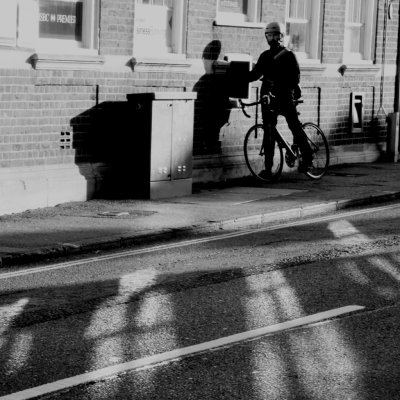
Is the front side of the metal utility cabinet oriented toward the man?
no

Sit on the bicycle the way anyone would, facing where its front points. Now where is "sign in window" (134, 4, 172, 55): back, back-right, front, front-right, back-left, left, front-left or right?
front

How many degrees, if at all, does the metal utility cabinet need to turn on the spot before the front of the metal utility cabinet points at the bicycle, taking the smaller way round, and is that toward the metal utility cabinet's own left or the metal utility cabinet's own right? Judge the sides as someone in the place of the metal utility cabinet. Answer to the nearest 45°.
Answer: approximately 90° to the metal utility cabinet's own left

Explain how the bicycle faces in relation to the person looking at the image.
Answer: facing the viewer and to the left of the viewer

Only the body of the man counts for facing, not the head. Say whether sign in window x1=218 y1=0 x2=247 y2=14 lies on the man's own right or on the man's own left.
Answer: on the man's own right

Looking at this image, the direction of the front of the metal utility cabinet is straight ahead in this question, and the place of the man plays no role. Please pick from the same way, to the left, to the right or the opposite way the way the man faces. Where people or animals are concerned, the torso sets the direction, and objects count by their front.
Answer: to the right

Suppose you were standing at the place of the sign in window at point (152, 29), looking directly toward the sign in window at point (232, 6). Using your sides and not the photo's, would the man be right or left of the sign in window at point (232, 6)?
right

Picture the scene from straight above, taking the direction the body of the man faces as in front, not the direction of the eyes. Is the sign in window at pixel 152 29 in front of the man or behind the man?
in front

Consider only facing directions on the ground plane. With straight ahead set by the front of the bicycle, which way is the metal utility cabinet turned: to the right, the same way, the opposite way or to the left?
to the left

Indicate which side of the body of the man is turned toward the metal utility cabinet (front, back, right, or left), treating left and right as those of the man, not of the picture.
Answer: front

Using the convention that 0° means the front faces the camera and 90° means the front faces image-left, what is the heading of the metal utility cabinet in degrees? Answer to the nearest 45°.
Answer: approximately 315°

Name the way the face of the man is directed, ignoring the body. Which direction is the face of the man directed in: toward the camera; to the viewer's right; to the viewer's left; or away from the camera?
toward the camera

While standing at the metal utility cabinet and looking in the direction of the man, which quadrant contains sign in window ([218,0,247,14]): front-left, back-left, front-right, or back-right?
front-left
